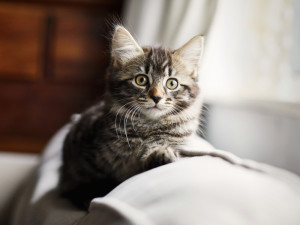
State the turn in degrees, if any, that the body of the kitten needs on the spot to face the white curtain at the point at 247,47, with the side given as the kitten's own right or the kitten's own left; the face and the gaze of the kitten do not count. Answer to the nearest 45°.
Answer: approximately 90° to the kitten's own left

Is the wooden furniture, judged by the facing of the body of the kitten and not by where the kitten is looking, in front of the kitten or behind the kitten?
behind

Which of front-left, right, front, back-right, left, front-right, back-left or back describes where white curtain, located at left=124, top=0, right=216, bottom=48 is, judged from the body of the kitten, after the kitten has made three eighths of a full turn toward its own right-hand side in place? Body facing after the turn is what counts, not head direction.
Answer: right

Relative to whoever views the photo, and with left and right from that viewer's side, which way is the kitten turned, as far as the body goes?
facing the viewer and to the right of the viewer
